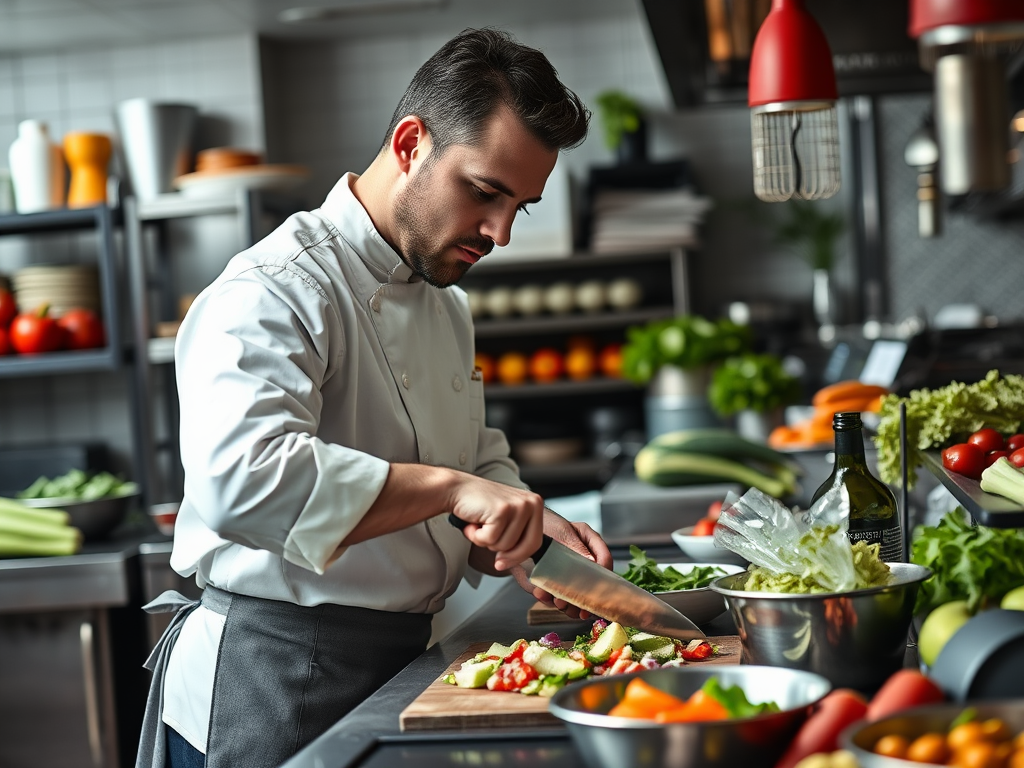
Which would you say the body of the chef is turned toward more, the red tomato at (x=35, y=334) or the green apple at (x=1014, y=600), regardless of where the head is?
the green apple

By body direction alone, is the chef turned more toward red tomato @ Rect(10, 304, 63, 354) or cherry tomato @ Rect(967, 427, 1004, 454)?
the cherry tomato

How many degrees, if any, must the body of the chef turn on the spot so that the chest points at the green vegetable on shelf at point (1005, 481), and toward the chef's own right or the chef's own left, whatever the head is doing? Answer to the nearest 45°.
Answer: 0° — they already face it

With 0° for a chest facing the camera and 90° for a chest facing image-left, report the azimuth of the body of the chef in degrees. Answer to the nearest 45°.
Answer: approximately 315°

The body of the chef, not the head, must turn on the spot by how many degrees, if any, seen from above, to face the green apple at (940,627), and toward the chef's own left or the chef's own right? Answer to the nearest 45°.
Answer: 0° — they already face it

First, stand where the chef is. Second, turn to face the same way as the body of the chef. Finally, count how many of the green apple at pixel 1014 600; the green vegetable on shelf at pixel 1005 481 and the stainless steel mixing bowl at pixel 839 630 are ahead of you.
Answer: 3
